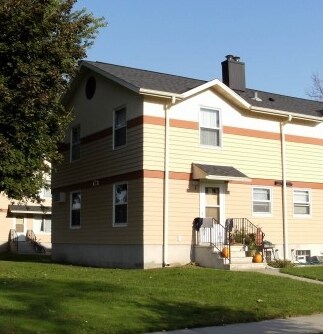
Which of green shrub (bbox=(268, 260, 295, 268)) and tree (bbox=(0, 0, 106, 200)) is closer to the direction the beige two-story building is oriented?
the green shrub

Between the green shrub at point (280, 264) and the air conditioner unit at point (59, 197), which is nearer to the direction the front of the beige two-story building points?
the green shrub

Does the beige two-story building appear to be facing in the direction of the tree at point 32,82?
no

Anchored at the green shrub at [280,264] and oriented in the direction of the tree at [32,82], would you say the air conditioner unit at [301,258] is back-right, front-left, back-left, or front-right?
back-right

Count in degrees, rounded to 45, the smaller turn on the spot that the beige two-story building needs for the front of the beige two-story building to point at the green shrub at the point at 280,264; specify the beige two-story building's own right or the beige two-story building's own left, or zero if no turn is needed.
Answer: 0° — it already faces it

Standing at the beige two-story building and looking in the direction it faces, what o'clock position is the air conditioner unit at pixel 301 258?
The air conditioner unit is roughly at 10 o'clock from the beige two-story building.

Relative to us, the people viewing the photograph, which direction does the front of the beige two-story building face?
facing the viewer and to the right of the viewer
